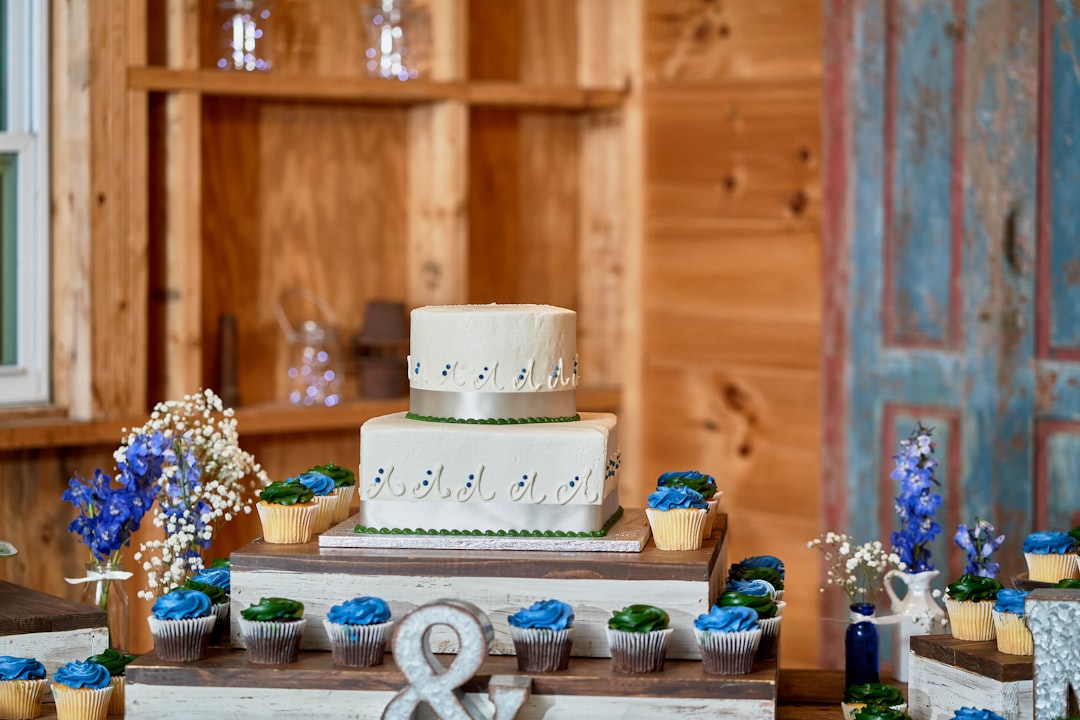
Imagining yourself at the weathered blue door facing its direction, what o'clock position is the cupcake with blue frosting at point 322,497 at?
The cupcake with blue frosting is roughly at 1 o'clock from the weathered blue door.

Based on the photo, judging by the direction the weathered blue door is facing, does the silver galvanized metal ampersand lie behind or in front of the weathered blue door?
in front

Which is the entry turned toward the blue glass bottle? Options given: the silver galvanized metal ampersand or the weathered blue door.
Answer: the weathered blue door

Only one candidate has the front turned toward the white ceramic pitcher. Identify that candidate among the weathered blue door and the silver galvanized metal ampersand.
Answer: the weathered blue door

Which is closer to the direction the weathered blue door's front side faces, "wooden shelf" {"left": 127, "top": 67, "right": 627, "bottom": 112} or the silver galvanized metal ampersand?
the silver galvanized metal ampersand

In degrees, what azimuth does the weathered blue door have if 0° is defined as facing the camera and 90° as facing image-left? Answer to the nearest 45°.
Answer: approximately 0°

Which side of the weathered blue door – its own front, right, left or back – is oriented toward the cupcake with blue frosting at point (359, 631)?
front

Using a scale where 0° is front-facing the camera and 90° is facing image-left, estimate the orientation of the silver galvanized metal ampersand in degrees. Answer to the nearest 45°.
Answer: approximately 0°

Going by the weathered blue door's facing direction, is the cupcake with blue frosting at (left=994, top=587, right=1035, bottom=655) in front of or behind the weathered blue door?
in front

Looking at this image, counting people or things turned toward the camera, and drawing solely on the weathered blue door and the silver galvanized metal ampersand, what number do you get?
2

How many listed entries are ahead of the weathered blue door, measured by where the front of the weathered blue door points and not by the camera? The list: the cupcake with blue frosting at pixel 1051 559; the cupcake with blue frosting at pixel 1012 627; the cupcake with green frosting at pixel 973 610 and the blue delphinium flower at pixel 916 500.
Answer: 4

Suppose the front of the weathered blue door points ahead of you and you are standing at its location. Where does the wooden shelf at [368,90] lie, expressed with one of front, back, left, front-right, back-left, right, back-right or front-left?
right
